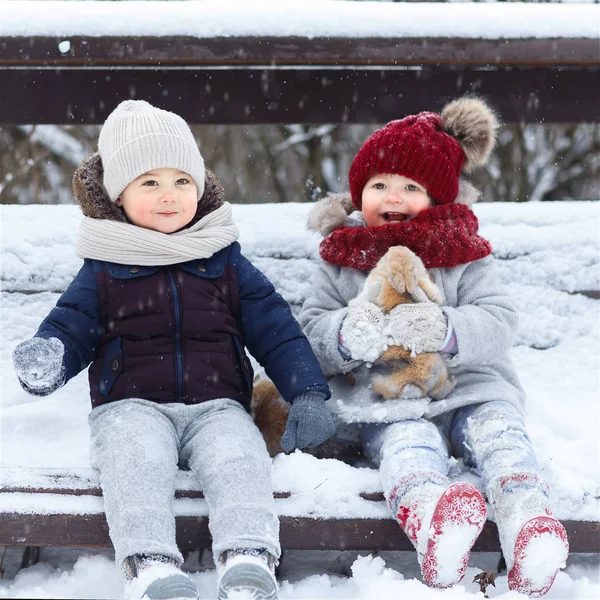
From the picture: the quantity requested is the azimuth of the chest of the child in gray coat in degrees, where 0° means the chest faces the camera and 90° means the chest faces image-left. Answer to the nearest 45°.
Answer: approximately 0°

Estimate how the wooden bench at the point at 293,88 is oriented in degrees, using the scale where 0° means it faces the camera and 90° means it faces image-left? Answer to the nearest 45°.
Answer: approximately 0°
